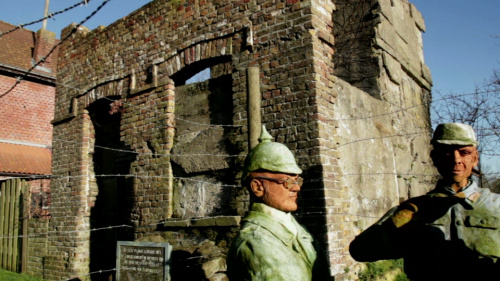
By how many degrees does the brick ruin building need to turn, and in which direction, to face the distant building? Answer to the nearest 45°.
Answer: approximately 90° to its right

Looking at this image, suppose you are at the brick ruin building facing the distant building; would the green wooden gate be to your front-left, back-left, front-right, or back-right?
front-left

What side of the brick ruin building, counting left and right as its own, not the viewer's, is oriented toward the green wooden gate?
right

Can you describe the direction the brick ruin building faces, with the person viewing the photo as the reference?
facing the viewer and to the left of the viewer

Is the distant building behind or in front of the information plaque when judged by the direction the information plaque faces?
behind

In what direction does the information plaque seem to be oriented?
toward the camera
